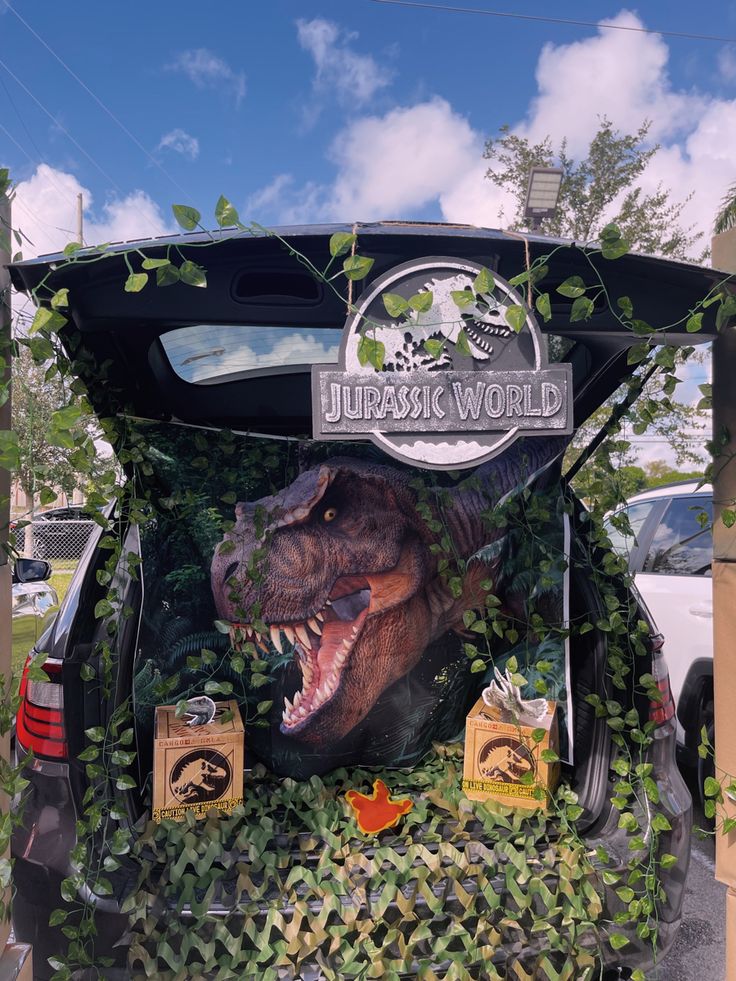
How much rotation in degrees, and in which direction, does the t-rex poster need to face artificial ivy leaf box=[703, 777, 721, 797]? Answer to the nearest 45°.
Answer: approximately 45° to its left

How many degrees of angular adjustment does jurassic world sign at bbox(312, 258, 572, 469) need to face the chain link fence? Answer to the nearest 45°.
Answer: approximately 135° to its right

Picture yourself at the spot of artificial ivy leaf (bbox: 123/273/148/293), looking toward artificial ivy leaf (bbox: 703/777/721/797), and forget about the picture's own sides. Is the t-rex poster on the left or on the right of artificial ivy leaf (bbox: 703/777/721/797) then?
left

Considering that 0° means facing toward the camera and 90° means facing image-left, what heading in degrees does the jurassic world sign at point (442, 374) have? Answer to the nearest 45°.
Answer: approximately 0°

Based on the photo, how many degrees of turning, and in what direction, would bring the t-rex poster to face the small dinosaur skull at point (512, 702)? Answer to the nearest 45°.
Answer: approximately 90° to its left

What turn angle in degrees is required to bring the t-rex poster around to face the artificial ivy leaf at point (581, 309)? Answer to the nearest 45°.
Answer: approximately 45° to its left

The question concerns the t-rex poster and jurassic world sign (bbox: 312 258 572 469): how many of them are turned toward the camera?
2

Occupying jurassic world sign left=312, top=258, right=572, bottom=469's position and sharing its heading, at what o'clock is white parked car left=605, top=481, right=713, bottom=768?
The white parked car is roughly at 7 o'clock from the jurassic world sign.

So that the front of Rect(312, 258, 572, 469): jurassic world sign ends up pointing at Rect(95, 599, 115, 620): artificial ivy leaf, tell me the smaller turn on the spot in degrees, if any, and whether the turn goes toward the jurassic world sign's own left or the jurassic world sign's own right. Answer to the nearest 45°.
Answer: approximately 90° to the jurassic world sign's own right

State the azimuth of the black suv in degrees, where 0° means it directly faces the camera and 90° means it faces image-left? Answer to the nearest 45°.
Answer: approximately 180°

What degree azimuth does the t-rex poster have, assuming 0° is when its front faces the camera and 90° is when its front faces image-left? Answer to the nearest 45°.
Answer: approximately 0°
